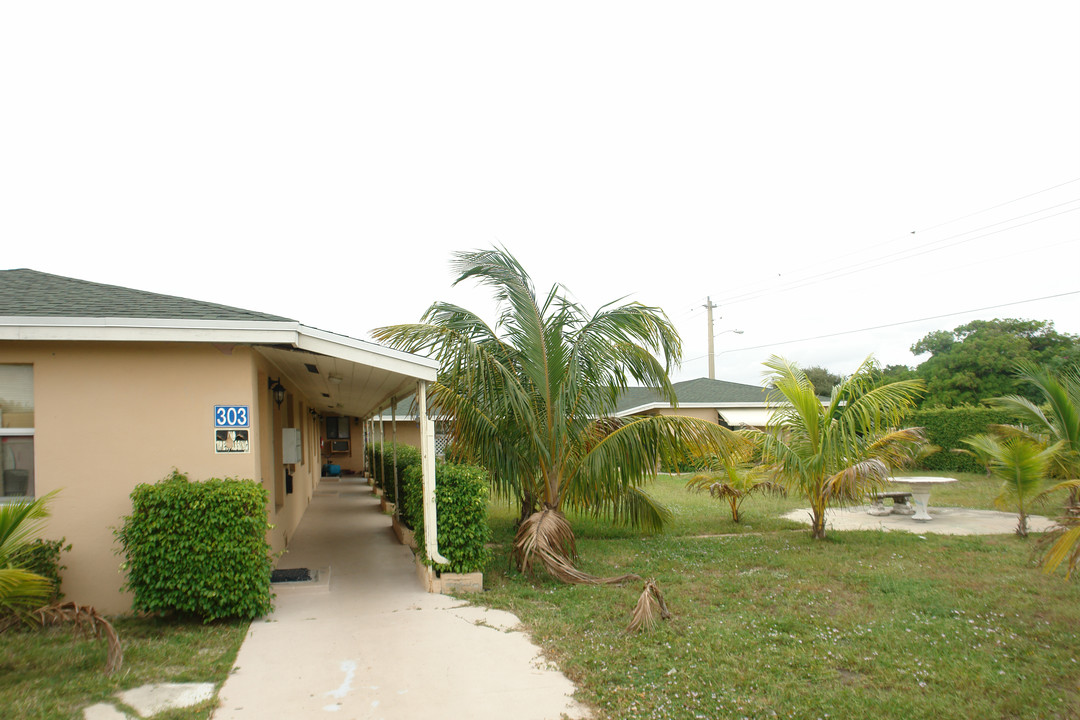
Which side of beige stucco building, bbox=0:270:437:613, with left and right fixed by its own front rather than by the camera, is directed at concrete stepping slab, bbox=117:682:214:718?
right

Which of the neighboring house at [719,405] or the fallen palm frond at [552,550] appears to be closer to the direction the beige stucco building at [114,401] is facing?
the fallen palm frond

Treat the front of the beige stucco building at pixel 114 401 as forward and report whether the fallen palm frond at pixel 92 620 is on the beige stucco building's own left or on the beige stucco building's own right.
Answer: on the beige stucco building's own right

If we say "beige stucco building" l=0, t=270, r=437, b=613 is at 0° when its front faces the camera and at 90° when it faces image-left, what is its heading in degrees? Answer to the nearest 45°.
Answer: approximately 270°

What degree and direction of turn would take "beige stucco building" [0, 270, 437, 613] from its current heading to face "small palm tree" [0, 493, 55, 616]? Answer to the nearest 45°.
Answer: approximately 90° to its right

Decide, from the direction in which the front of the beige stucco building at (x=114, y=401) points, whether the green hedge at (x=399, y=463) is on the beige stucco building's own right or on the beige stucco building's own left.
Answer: on the beige stucco building's own left
